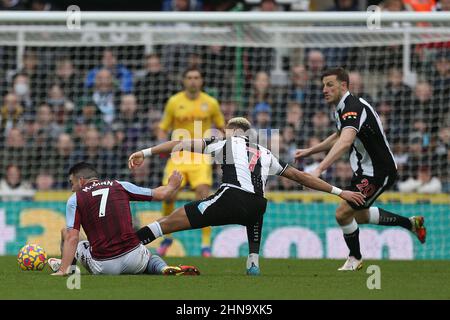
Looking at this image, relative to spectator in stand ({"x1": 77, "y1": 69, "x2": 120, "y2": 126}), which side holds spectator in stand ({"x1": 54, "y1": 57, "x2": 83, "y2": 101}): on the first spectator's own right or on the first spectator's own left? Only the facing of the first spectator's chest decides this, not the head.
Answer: on the first spectator's own right

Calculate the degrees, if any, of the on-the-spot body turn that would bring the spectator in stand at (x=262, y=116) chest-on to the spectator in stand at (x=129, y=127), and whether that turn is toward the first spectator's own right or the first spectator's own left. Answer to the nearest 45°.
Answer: approximately 90° to the first spectator's own right

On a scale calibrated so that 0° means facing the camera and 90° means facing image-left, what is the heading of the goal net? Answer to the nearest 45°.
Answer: approximately 0°

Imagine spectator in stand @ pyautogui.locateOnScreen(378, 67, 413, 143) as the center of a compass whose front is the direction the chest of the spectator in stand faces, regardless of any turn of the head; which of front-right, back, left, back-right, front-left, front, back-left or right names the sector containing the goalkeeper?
front-right

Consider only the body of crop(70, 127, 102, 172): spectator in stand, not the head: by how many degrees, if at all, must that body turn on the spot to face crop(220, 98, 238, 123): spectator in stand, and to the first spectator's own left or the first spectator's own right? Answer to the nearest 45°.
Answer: approximately 90° to the first spectator's own left

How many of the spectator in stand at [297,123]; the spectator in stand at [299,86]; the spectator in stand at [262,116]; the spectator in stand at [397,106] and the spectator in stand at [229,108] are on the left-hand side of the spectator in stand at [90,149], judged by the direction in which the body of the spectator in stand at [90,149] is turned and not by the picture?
5

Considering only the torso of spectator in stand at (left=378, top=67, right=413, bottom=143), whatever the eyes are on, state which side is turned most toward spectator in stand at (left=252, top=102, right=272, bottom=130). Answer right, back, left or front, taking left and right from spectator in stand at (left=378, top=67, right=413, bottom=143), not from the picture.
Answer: right

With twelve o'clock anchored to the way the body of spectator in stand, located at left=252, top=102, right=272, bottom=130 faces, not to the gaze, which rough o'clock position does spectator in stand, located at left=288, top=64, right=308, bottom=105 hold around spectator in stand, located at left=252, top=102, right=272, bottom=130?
spectator in stand, located at left=288, top=64, right=308, bottom=105 is roughly at 8 o'clock from spectator in stand, located at left=252, top=102, right=272, bottom=130.

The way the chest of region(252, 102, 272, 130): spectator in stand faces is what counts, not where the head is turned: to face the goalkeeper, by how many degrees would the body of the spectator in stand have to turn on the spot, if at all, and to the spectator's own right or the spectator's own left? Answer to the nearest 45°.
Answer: approximately 45° to the spectator's own right

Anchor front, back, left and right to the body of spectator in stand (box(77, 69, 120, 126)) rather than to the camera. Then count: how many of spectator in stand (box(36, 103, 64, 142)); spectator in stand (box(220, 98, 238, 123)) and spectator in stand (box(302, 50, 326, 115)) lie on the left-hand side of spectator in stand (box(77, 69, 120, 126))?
2

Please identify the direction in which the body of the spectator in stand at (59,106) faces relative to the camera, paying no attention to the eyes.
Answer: toward the camera
